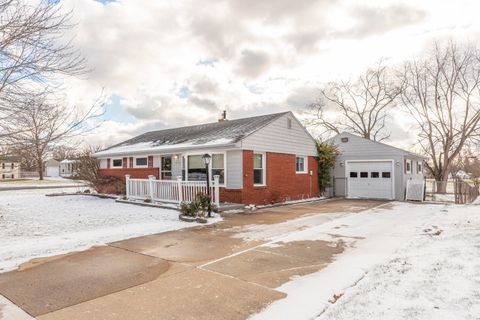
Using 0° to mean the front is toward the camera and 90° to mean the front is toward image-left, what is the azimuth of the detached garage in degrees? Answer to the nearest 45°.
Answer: approximately 0°

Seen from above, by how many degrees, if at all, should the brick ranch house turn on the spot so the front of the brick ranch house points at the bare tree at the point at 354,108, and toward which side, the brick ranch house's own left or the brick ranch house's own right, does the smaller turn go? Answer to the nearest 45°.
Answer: approximately 180°

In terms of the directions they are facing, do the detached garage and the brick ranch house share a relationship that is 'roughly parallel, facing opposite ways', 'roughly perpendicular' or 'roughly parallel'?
roughly parallel

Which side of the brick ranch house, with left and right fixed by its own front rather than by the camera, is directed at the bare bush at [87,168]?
right

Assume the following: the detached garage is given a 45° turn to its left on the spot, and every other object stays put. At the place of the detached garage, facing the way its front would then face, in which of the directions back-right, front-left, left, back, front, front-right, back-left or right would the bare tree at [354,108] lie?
back-left

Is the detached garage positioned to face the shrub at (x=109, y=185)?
no

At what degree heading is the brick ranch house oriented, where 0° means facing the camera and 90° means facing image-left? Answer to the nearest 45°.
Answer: approximately 45°

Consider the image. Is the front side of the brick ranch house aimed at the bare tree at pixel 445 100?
no

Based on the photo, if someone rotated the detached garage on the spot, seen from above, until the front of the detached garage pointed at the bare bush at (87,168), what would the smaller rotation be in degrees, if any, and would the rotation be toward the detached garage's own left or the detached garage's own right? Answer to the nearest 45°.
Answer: approximately 90° to the detached garage's own right

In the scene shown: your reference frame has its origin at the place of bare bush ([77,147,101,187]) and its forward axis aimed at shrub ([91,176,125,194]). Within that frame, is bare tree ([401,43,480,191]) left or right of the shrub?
left

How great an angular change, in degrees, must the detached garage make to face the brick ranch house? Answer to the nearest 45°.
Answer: approximately 45° to its right

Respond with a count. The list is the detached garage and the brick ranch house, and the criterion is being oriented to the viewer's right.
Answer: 0
